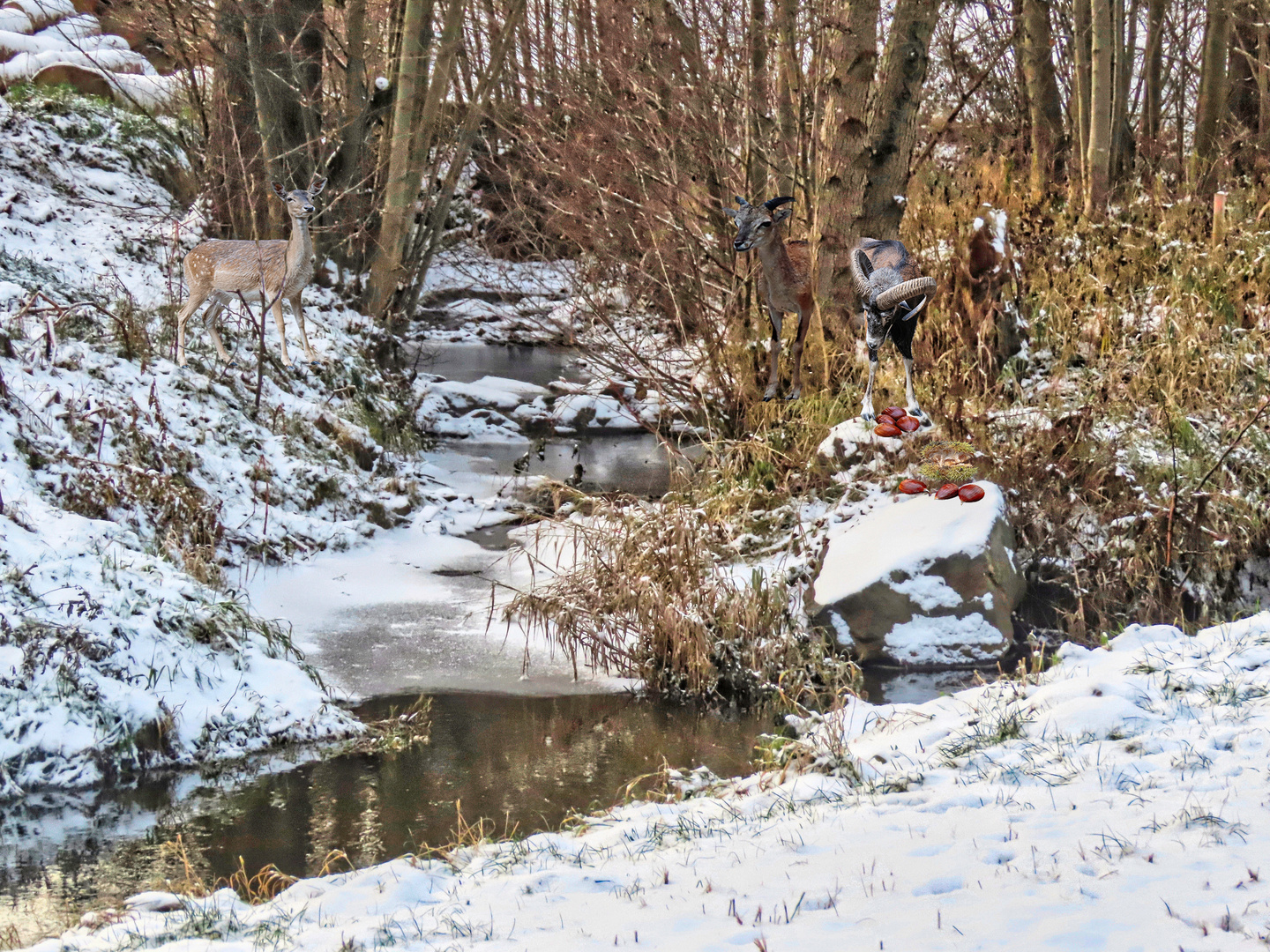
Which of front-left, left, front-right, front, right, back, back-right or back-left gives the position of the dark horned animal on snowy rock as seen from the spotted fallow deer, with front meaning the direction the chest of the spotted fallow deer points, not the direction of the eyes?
front-right

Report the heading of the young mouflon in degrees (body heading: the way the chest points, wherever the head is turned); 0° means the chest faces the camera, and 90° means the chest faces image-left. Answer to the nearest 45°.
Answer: approximately 45°

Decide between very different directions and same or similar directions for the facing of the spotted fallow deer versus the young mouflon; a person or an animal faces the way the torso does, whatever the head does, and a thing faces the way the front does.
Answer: very different directions

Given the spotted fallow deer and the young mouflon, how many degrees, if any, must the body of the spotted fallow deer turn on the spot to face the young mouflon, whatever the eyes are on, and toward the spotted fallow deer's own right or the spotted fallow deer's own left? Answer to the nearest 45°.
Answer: approximately 45° to the spotted fallow deer's own right

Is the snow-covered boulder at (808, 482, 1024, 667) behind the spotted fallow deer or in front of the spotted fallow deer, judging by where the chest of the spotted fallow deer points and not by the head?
in front

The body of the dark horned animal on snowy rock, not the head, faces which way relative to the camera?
toward the camera

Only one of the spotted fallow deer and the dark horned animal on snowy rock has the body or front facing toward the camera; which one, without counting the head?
the dark horned animal on snowy rock

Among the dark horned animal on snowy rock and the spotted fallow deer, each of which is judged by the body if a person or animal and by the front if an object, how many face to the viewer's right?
1

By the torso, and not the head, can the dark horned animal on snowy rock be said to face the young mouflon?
no

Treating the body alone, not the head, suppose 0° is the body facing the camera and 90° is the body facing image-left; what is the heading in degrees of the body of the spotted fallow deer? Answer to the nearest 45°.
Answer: approximately 270°

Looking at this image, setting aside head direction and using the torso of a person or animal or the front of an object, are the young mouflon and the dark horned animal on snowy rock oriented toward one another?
no

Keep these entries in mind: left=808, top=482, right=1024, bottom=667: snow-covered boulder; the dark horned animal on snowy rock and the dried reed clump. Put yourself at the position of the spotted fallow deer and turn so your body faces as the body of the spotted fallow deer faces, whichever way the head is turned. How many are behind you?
0
